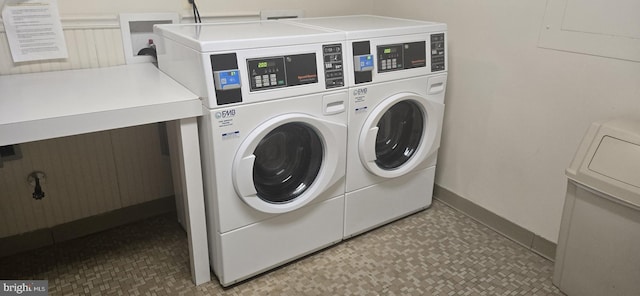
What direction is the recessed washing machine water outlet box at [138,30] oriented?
toward the camera

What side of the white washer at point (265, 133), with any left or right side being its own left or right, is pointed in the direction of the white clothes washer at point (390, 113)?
left

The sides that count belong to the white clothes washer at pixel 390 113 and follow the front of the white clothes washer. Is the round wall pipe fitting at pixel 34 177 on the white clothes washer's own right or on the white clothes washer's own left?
on the white clothes washer's own right

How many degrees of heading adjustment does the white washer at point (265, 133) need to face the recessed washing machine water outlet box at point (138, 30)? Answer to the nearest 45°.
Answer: approximately 180°

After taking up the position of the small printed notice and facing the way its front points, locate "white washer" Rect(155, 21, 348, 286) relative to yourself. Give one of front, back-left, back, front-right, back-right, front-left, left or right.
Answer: front-left

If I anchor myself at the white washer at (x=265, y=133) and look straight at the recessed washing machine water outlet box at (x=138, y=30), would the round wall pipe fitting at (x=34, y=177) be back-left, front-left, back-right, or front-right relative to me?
front-left

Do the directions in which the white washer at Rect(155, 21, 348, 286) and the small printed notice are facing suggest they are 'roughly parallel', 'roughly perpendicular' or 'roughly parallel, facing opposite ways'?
roughly parallel

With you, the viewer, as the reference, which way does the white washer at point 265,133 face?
facing the viewer and to the right of the viewer

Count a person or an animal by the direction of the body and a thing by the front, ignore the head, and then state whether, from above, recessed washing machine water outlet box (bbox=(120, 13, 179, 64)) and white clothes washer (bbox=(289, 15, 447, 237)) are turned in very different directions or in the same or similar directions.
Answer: same or similar directions

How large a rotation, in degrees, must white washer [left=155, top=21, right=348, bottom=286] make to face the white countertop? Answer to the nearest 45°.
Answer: approximately 135° to its right

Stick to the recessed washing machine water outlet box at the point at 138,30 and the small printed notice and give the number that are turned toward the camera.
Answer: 2
